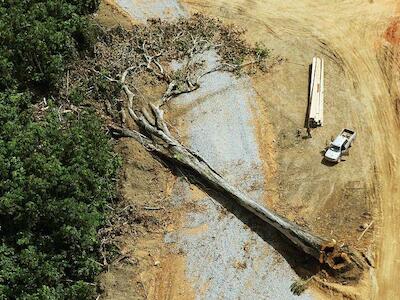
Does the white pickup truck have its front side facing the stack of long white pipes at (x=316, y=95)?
no

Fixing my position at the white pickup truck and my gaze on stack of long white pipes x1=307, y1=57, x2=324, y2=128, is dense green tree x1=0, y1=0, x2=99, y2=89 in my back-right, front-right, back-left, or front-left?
front-left

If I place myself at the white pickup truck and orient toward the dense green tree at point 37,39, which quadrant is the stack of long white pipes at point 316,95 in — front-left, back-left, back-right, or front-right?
front-right

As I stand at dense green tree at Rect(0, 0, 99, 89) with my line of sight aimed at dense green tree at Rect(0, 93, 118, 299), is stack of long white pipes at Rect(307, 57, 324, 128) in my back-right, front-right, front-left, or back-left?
front-left

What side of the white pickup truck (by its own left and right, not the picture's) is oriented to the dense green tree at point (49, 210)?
front

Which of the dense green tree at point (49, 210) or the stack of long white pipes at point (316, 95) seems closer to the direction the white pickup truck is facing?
the dense green tree

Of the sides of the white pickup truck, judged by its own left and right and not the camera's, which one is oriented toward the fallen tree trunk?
front
